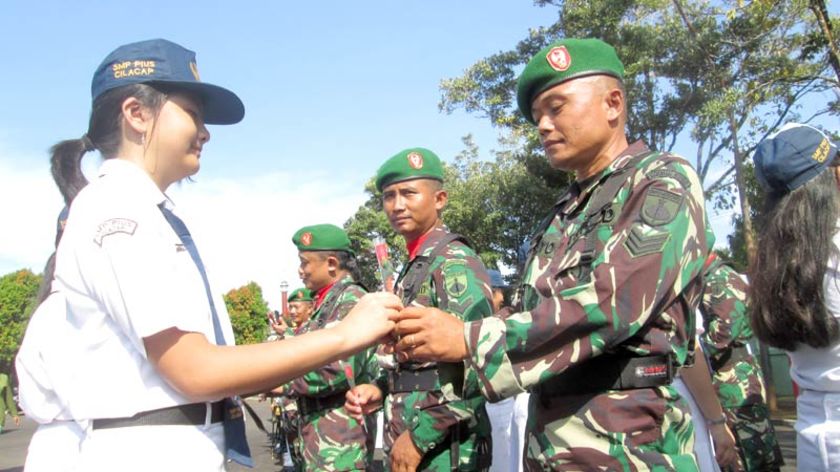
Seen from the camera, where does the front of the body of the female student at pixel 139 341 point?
to the viewer's right

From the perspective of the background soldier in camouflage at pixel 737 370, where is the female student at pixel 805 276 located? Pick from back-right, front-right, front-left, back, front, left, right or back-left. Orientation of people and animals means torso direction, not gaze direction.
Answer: left

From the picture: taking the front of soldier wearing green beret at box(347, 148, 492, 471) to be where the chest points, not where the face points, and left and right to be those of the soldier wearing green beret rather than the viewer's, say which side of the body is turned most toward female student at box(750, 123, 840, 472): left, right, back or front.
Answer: left

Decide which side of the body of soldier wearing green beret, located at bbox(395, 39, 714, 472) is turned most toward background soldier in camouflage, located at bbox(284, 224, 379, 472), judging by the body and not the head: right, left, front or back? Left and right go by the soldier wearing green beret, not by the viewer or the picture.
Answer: right

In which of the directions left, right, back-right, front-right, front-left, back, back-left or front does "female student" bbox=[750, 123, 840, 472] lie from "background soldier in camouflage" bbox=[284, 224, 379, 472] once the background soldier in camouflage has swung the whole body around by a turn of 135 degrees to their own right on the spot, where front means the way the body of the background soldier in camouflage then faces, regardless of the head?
right

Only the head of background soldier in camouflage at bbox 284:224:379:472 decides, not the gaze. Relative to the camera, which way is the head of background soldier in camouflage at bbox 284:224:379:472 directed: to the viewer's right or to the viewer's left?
to the viewer's left

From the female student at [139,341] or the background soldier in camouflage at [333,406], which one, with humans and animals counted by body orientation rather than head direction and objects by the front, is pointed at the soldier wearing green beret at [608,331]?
the female student

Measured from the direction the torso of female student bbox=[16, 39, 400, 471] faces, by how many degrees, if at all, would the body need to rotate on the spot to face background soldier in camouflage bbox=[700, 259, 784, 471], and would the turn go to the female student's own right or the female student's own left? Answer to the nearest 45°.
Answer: approximately 45° to the female student's own left
